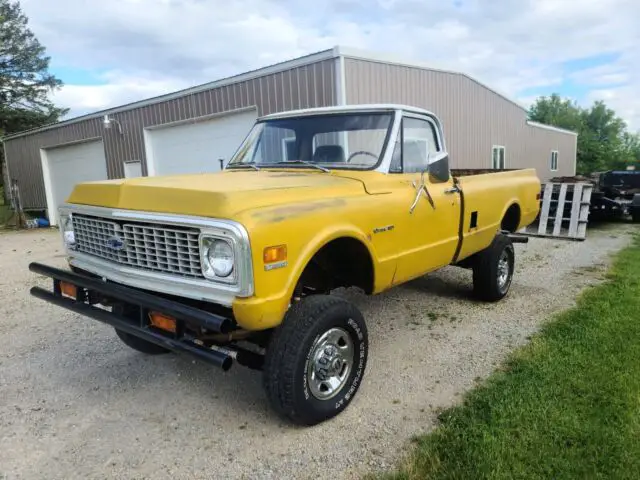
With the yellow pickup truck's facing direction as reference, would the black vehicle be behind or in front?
behind

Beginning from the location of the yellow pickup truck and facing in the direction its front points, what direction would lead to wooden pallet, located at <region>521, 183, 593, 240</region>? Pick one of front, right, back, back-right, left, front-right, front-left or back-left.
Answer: back

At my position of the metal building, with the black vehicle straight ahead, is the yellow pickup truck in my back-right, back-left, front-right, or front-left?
front-right

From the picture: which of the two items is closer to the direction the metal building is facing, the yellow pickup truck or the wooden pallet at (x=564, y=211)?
the yellow pickup truck

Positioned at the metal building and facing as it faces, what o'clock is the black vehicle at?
The black vehicle is roughly at 8 o'clock from the metal building.

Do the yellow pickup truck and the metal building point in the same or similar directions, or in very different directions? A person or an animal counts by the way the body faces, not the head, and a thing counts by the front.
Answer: same or similar directions

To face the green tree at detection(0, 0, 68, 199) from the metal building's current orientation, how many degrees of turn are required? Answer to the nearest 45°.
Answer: approximately 90° to its right

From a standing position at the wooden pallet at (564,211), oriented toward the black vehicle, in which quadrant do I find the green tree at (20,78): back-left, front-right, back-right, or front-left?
back-left

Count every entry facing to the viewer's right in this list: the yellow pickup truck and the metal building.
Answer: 0

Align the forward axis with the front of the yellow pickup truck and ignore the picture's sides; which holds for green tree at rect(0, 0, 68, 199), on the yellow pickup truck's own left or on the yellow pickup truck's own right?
on the yellow pickup truck's own right
